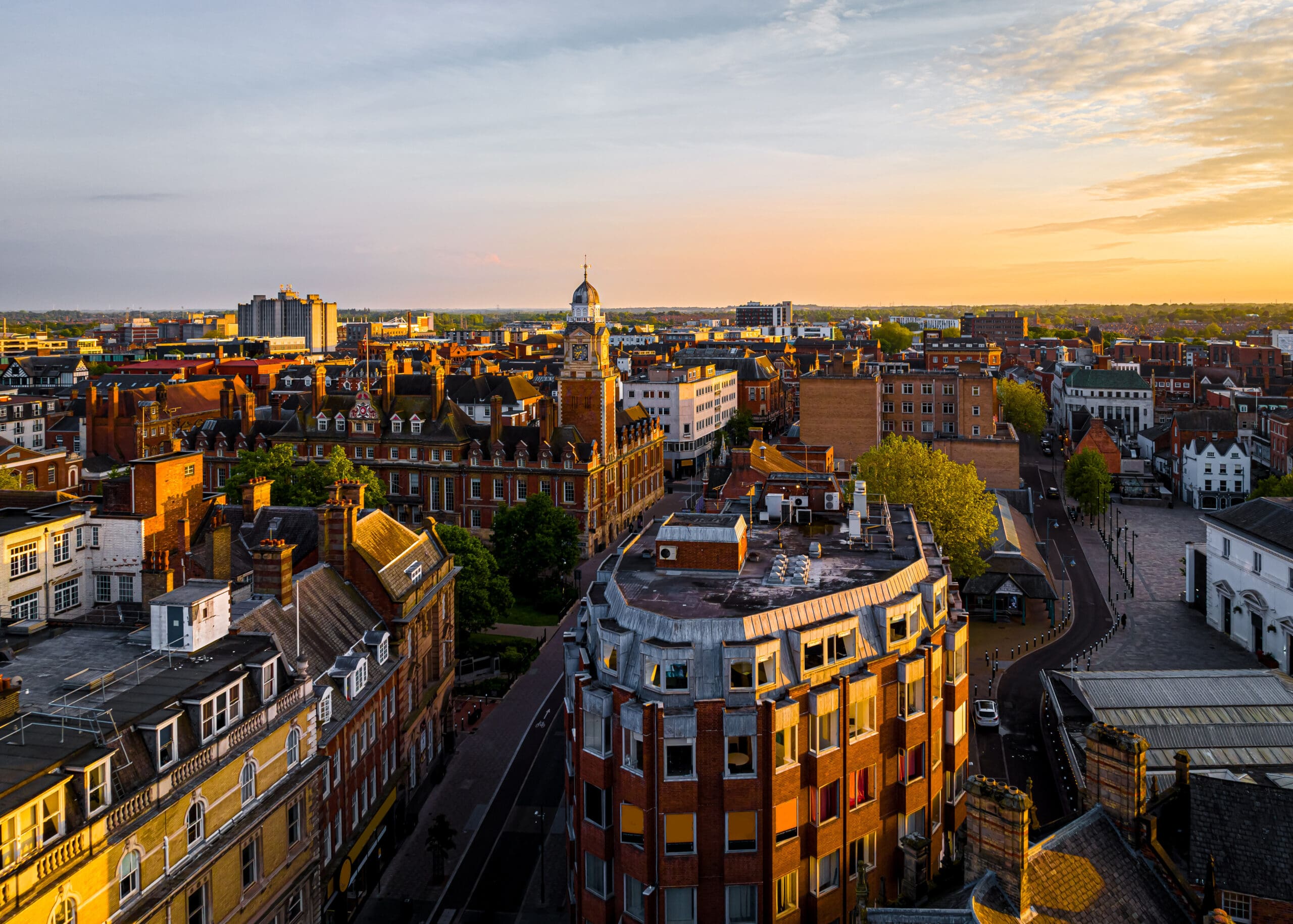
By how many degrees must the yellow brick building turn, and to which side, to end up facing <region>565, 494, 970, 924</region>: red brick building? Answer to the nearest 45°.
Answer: approximately 45° to its left

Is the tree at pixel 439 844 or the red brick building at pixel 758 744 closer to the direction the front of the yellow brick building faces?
the red brick building

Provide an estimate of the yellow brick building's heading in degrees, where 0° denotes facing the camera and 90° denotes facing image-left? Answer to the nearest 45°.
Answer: approximately 315°
